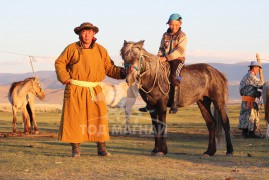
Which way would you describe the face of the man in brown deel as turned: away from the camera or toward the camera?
toward the camera

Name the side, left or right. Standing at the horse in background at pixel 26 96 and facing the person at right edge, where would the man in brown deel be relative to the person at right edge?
right

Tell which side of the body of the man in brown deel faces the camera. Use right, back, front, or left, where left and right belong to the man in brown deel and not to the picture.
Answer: front

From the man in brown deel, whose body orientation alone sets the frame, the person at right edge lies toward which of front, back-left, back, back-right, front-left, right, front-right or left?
back-left

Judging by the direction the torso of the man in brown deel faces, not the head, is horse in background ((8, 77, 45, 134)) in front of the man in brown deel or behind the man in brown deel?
behind

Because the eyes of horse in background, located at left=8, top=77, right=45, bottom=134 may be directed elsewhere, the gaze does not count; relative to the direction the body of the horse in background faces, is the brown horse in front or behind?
in front

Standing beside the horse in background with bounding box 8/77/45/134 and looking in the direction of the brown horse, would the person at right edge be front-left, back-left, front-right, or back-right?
front-left
